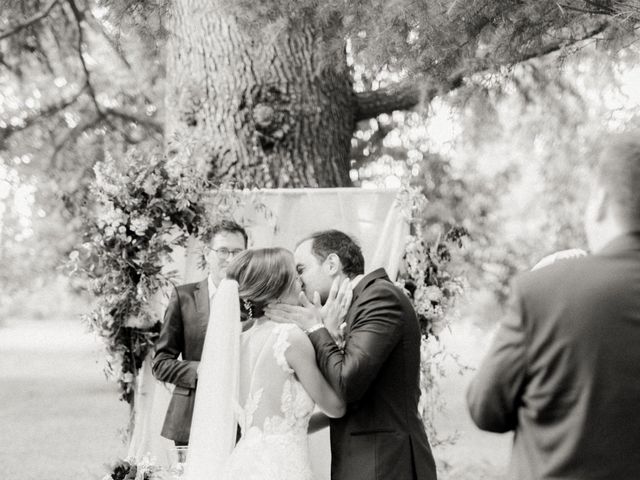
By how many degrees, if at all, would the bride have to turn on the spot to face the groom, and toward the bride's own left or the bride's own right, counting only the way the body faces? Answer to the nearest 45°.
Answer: approximately 45° to the bride's own right

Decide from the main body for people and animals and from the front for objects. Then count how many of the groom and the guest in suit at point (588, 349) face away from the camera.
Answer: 1

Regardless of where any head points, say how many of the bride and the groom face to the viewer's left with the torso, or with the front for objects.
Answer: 1

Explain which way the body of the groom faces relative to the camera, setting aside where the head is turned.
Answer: to the viewer's left

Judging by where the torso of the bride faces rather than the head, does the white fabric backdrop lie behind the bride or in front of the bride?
in front

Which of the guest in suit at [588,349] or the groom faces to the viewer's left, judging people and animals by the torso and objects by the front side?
the groom

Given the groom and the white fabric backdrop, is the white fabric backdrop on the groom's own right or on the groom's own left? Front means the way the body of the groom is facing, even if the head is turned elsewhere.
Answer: on the groom's own right

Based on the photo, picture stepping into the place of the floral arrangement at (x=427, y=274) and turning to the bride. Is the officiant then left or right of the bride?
right

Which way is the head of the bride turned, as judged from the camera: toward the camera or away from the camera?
away from the camera

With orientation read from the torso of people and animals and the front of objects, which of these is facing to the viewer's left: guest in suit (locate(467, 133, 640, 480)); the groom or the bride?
the groom

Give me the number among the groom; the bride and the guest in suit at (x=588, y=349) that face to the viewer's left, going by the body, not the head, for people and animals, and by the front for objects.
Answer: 1

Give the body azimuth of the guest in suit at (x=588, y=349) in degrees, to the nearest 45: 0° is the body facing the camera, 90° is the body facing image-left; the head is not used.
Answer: approximately 180°

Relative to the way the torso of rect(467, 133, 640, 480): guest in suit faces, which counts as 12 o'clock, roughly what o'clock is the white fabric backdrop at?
The white fabric backdrop is roughly at 11 o'clock from the guest in suit.
